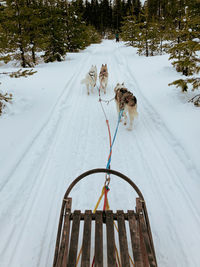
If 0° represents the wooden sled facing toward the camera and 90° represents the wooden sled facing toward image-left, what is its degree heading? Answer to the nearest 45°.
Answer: approximately 180°
